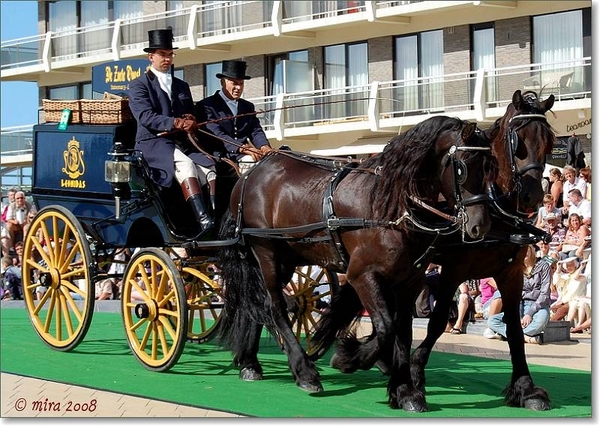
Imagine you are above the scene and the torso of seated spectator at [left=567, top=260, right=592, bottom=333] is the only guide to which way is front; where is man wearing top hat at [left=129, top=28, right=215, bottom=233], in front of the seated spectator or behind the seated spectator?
in front

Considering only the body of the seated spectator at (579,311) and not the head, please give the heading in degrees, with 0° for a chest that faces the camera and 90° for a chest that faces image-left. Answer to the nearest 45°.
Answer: approximately 45°

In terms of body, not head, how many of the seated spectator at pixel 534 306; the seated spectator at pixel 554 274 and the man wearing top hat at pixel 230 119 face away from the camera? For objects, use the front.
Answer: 0

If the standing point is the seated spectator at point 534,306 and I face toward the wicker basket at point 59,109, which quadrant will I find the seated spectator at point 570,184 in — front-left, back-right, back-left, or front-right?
back-right

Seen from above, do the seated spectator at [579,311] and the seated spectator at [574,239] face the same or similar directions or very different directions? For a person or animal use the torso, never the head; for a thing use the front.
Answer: same or similar directions

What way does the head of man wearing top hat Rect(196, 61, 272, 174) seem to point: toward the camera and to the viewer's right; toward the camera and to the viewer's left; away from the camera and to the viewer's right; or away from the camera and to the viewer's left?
toward the camera and to the viewer's right

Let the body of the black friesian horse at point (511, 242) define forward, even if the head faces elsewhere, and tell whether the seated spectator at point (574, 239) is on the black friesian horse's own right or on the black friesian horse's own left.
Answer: on the black friesian horse's own left

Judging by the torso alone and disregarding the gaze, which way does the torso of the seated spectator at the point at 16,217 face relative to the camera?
toward the camera

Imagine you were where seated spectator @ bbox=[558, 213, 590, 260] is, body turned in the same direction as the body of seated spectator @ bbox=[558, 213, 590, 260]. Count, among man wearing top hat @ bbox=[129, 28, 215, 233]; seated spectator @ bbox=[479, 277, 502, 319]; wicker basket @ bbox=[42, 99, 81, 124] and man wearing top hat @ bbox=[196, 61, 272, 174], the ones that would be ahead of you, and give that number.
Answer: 4

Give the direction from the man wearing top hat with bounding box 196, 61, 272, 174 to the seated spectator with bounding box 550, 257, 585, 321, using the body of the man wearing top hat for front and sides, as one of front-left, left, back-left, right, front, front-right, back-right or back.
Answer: left

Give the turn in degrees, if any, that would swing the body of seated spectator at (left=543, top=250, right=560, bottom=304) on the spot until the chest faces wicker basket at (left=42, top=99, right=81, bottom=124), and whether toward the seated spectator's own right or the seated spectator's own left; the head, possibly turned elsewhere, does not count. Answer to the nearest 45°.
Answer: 0° — they already face it

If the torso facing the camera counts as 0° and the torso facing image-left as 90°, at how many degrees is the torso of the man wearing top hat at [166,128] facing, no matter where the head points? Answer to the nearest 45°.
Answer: approximately 315°

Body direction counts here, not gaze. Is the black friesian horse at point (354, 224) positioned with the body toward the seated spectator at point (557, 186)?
no

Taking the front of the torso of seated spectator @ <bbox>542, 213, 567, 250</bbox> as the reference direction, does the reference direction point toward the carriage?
yes

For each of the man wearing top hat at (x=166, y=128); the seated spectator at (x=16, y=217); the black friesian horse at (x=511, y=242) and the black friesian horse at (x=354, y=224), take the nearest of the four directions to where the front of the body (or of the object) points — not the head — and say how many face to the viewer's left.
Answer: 0

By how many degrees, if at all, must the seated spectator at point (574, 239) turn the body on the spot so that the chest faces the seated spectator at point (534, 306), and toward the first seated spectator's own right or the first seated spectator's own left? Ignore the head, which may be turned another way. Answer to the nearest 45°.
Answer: approximately 45° to the first seated spectator's own left

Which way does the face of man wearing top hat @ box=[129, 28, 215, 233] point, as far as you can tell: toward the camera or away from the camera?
toward the camera

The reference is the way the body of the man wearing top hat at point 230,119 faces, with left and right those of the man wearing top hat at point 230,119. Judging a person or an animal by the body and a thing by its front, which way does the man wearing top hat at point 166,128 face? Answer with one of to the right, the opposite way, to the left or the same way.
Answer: the same way

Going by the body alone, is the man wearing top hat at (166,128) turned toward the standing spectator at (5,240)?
no

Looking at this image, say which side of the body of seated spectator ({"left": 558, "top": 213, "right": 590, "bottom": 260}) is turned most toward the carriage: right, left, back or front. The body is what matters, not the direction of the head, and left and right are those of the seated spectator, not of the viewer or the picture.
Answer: front

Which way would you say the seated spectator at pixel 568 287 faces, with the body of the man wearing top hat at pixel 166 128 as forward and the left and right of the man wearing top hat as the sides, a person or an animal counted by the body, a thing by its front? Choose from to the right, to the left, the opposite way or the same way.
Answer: to the right

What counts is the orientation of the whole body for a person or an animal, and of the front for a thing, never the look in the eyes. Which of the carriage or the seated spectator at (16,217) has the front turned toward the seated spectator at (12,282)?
the seated spectator at (16,217)

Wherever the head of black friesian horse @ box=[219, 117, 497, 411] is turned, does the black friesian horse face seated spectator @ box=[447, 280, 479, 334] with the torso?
no
